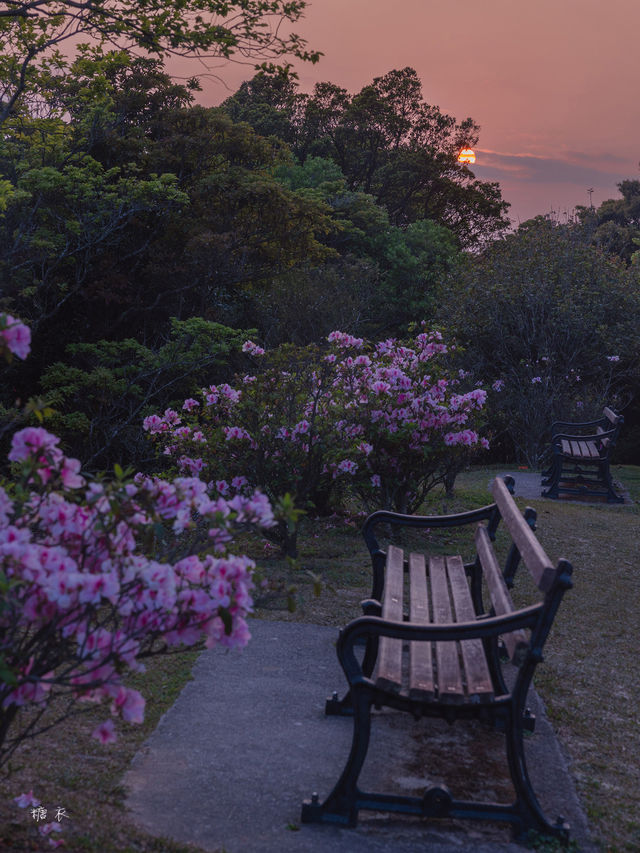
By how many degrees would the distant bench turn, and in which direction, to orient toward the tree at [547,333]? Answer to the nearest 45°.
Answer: approximately 90° to its right

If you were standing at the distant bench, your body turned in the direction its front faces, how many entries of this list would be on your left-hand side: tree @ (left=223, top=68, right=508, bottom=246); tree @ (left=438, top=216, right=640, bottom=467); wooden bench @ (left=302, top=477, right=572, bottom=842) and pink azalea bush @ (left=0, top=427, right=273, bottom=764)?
2

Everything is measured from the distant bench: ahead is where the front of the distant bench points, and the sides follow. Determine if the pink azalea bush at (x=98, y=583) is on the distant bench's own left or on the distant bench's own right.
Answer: on the distant bench's own left

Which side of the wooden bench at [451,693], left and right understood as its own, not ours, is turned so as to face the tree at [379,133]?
right

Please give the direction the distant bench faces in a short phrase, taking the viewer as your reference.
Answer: facing to the left of the viewer

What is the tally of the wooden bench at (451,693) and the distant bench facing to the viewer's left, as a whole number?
2

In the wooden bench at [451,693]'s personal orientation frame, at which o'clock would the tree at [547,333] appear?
The tree is roughly at 3 o'clock from the wooden bench.

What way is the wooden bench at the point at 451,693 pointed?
to the viewer's left
